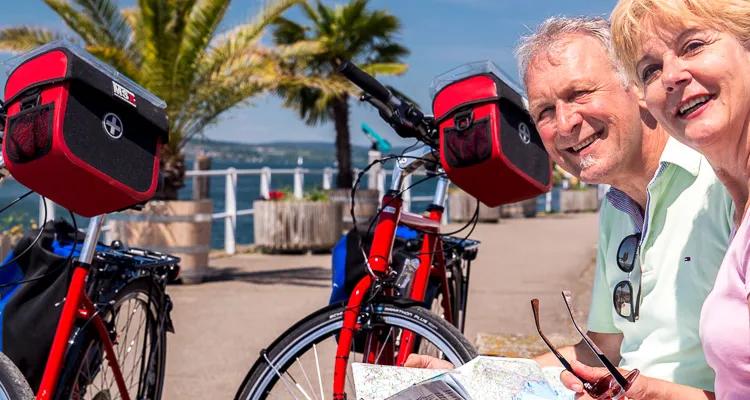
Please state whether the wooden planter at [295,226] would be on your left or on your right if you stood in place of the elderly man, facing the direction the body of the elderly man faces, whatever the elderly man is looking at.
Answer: on your right

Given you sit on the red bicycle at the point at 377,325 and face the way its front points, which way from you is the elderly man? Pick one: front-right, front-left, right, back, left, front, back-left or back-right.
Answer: left

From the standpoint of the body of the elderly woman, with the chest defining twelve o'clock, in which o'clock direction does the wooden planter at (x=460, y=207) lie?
The wooden planter is roughly at 4 o'clock from the elderly woman.

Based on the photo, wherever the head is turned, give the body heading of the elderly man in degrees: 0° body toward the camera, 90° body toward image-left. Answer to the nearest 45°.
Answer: approximately 45°

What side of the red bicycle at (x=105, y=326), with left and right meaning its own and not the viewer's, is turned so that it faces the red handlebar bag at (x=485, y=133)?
left

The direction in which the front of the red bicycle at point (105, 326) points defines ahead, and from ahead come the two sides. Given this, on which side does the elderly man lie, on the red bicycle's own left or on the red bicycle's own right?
on the red bicycle's own left

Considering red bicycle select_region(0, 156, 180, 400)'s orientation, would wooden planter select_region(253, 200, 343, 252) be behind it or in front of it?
behind

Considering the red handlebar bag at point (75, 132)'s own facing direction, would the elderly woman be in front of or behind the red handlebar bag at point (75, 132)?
in front

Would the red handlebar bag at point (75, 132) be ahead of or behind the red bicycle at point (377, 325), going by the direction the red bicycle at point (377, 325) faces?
ahead

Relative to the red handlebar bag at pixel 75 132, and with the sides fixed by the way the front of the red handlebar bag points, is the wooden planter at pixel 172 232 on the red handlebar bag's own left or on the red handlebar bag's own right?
on the red handlebar bag's own left

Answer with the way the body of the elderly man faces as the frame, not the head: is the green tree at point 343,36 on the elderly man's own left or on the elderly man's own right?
on the elderly man's own right
